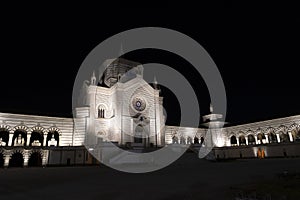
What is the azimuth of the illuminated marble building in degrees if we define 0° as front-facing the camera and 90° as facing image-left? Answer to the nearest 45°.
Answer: approximately 315°
